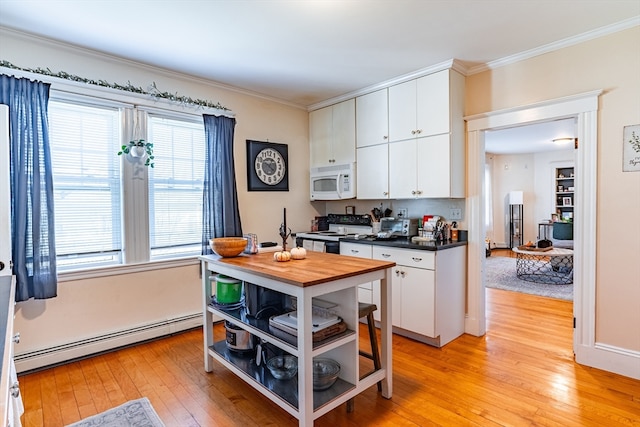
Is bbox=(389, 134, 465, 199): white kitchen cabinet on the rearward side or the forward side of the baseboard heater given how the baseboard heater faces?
on the forward side

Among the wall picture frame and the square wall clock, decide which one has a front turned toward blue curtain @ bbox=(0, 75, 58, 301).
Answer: the wall picture frame

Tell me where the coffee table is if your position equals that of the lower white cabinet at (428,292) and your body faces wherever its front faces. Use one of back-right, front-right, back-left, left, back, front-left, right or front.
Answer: back

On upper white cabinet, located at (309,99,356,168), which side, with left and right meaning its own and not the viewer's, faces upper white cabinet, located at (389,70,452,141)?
left

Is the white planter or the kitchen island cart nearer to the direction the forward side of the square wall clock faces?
the kitchen island cart

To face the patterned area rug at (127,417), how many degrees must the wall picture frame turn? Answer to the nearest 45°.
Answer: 0° — it already faces it

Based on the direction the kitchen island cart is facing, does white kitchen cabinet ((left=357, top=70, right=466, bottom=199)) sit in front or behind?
behind

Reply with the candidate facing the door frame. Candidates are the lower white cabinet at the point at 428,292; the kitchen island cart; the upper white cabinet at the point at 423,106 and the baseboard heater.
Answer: the baseboard heater

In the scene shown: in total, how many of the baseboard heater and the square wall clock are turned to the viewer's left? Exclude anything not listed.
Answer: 0

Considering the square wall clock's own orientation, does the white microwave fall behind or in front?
in front

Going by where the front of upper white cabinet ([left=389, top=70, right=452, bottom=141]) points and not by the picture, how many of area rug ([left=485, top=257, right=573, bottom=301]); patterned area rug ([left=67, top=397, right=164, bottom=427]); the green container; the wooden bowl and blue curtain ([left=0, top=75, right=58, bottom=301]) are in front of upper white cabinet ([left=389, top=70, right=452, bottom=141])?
4

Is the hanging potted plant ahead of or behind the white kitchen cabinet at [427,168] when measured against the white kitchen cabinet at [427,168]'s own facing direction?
ahead

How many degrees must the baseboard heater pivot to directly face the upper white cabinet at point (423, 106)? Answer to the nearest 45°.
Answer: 0° — it already faces it
